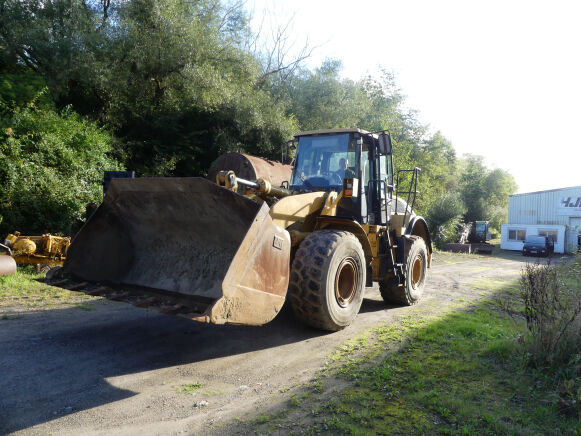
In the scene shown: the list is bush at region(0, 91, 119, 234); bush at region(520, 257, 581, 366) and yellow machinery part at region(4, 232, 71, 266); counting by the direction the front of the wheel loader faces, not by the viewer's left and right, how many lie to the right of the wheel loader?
2

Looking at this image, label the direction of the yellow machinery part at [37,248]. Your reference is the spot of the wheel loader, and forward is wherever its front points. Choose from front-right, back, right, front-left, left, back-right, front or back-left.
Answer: right

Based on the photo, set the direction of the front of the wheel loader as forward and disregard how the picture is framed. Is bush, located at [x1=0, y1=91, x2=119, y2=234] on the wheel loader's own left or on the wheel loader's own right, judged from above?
on the wheel loader's own right

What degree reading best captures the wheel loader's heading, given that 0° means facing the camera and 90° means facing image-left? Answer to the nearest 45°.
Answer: approximately 45°

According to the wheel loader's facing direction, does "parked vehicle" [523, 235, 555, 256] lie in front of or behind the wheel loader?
behind

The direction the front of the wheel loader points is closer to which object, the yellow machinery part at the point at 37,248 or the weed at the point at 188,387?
the weed

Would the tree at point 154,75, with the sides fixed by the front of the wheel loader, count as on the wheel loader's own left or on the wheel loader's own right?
on the wheel loader's own right

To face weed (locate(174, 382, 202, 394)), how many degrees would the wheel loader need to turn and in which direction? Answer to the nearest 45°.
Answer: approximately 45° to its left

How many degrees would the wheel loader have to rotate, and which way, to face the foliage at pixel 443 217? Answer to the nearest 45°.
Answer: approximately 180°

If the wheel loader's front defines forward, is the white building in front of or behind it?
behind

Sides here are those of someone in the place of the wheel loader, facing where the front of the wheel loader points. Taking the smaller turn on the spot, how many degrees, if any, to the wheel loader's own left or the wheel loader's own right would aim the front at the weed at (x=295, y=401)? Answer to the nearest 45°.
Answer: approximately 45° to the wheel loader's own left
